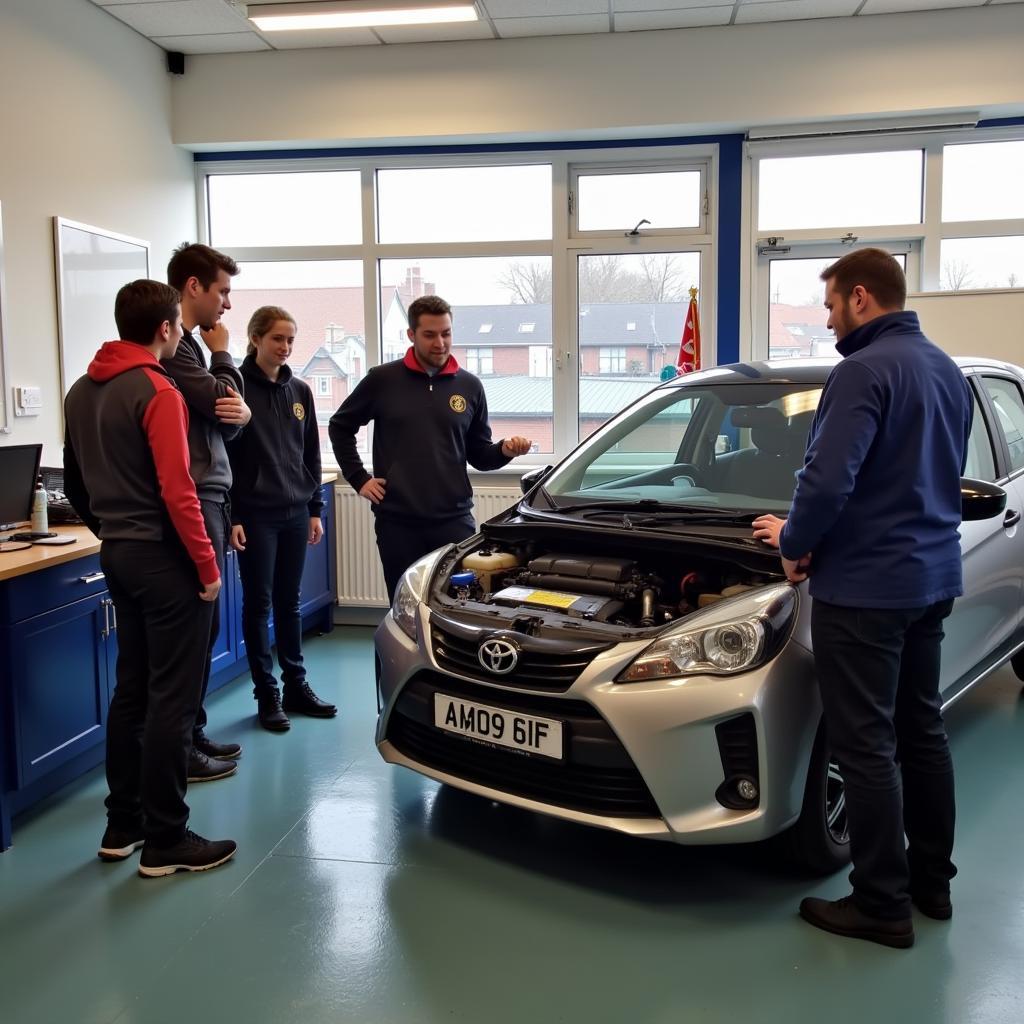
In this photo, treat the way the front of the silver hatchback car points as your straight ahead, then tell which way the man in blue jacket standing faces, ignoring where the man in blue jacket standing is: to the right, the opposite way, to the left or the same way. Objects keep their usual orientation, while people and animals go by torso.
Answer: to the right

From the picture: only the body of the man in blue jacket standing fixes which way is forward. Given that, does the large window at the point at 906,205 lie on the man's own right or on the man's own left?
on the man's own right

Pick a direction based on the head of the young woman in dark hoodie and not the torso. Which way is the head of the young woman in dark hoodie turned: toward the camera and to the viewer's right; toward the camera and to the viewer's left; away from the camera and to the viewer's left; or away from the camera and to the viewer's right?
toward the camera and to the viewer's right

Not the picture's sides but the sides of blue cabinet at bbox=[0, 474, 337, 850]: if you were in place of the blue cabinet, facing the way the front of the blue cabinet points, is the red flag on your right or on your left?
on your left

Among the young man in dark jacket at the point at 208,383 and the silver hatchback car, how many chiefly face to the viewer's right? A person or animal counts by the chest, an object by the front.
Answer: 1

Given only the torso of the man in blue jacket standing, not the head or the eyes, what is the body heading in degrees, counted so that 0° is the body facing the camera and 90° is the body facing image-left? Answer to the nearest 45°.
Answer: approximately 135°

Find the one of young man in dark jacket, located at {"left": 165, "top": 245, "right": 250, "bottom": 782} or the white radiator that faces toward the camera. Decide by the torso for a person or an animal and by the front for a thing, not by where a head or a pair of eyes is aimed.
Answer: the white radiator

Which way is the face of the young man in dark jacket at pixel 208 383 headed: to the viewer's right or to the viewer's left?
to the viewer's right

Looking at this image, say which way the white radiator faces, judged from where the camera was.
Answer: facing the viewer

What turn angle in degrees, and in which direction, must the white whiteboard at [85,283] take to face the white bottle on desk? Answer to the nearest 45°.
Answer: approximately 45° to its right
